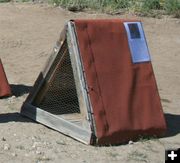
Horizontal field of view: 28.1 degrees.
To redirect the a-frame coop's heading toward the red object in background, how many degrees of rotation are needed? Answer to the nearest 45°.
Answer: approximately 90° to its right

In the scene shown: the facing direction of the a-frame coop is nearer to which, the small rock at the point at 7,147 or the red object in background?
the small rock

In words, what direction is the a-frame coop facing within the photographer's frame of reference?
facing the viewer and to the left of the viewer

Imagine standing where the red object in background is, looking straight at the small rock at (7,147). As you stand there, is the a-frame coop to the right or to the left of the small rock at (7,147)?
left

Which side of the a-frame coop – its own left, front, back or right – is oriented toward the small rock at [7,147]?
front
